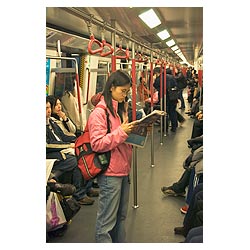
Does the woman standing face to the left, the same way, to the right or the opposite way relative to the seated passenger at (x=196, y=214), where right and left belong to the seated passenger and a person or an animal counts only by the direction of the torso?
the opposite way

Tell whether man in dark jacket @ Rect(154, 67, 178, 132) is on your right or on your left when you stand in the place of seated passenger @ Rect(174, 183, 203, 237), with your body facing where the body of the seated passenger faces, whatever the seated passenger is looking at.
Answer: on your right

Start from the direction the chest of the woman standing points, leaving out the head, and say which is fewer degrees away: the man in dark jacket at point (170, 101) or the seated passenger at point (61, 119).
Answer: the man in dark jacket

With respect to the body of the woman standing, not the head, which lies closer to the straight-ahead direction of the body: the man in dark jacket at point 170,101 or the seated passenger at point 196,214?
the seated passenger

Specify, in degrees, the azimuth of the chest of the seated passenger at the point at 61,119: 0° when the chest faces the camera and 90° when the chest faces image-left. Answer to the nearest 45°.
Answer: approximately 315°

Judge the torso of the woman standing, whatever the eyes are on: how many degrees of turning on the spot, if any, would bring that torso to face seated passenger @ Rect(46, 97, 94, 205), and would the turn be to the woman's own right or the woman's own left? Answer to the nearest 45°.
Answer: approximately 135° to the woman's own left

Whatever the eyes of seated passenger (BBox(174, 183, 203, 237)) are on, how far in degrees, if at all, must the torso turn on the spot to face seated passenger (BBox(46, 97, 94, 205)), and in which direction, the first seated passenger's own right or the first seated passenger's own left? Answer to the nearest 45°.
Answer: approximately 45° to the first seated passenger's own right

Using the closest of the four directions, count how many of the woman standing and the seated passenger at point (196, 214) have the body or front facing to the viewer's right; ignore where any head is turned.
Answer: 1

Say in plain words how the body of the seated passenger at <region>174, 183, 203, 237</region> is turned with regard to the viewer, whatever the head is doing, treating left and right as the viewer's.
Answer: facing to the left of the viewer

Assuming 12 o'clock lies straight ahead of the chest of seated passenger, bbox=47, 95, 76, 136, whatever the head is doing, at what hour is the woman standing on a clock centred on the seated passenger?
The woman standing is roughly at 1 o'clock from the seated passenger.

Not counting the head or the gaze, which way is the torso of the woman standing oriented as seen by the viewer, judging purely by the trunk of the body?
to the viewer's right
